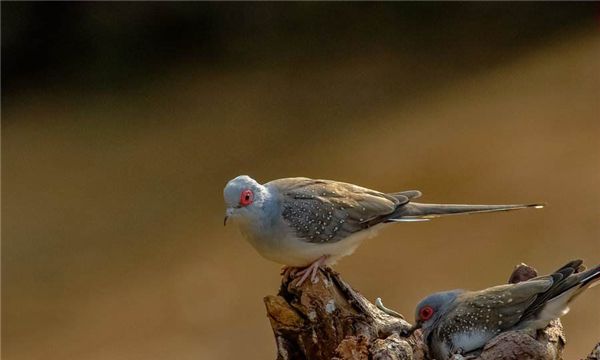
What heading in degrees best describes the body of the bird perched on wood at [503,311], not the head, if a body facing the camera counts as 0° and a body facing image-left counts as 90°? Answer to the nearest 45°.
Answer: approximately 90°

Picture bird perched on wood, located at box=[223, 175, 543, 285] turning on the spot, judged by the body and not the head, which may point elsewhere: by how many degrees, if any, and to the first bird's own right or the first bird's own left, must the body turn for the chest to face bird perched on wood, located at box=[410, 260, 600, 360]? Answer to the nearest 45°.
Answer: approximately 180°

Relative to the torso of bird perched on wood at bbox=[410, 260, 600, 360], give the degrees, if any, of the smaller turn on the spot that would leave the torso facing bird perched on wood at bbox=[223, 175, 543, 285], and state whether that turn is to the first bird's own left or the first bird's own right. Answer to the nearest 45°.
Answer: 0° — it already faces it

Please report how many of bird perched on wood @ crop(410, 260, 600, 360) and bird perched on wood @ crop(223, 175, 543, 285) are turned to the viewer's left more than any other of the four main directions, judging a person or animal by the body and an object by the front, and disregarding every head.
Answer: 2

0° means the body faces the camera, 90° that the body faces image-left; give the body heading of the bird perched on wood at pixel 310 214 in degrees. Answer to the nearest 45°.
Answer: approximately 90°
